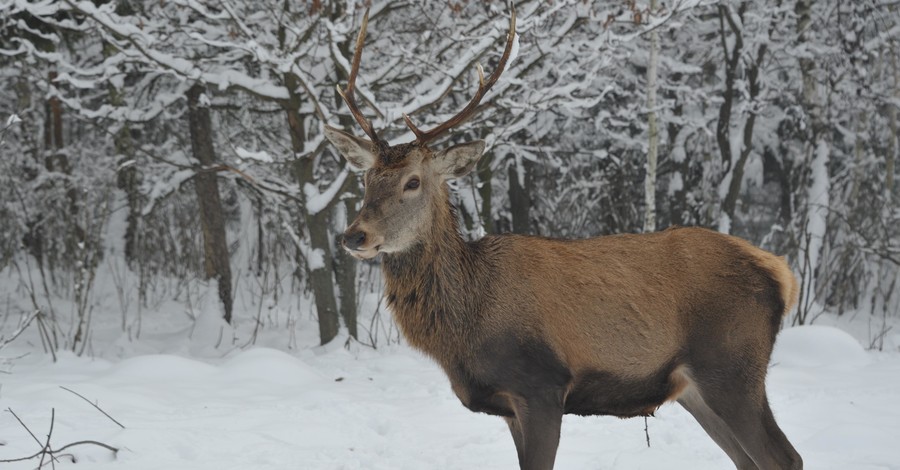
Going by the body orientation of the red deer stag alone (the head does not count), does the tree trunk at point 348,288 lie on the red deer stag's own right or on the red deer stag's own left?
on the red deer stag's own right

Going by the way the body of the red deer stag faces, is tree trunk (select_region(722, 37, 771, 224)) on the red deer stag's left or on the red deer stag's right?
on the red deer stag's right

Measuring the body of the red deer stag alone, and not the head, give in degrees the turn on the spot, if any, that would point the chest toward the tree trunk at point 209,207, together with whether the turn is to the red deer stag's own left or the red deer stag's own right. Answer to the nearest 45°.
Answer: approximately 45° to the red deer stag's own right

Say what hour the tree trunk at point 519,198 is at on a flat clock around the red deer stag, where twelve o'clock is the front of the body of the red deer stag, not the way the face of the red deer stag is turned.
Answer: The tree trunk is roughly at 3 o'clock from the red deer stag.

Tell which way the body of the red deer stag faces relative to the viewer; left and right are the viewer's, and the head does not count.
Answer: facing to the left of the viewer

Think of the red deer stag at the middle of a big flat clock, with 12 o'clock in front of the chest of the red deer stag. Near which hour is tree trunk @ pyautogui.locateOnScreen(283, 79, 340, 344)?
The tree trunk is roughly at 2 o'clock from the red deer stag.

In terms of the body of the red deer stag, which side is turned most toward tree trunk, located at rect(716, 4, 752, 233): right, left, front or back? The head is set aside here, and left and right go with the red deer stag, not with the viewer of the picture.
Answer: right
